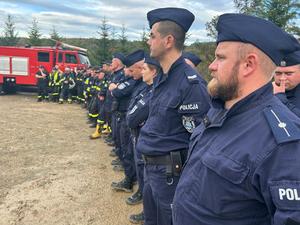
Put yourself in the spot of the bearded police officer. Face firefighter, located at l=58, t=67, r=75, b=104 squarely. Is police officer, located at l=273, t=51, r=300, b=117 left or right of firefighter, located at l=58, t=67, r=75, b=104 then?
right

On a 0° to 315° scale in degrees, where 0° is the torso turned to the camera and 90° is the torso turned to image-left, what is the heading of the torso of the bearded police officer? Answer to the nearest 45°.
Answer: approximately 45°

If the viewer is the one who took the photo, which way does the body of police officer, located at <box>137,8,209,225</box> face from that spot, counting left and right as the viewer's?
facing to the left of the viewer

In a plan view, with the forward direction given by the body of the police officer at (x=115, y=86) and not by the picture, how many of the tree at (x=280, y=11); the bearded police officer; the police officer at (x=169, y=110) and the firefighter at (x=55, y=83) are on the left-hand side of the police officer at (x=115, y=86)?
2

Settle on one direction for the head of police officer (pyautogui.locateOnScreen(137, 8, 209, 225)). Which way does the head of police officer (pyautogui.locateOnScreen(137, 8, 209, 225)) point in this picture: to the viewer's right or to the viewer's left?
to the viewer's left

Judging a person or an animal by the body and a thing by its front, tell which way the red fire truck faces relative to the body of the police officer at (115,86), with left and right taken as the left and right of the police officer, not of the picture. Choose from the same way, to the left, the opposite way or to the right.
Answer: the opposite way

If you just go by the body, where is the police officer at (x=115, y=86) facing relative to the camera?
to the viewer's left

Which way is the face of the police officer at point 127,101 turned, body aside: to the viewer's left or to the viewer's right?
to the viewer's left

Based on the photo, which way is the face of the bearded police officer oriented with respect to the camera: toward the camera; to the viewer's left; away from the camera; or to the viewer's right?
to the viewer's left
